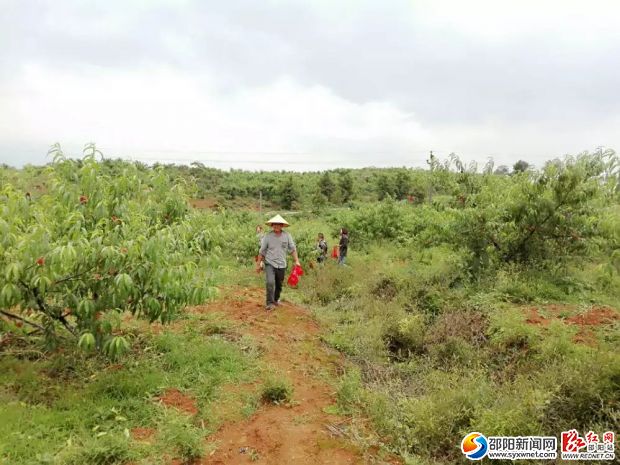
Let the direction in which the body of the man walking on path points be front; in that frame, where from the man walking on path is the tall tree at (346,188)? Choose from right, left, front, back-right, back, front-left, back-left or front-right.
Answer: back

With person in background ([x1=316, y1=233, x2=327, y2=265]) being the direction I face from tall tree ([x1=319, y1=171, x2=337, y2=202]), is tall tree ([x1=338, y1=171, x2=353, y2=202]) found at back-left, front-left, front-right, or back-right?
back-left

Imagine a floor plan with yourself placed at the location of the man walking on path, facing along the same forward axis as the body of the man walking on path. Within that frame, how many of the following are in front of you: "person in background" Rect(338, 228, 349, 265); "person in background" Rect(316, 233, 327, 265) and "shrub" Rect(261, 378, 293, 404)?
1

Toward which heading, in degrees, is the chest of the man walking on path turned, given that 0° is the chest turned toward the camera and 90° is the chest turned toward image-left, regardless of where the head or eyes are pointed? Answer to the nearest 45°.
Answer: approximately 0°

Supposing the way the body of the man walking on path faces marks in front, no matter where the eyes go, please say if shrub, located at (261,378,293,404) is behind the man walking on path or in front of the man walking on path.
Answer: in front

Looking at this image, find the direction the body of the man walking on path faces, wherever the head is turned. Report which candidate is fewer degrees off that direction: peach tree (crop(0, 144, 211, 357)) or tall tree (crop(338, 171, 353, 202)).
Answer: the peach tree

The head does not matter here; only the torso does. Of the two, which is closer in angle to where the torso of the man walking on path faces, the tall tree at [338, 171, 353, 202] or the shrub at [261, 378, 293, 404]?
the shrub

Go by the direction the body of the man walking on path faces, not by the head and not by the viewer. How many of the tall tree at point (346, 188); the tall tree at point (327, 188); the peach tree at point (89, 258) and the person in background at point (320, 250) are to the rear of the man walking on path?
3

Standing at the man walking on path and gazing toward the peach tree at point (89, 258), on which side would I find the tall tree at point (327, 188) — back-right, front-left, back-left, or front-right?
back-right

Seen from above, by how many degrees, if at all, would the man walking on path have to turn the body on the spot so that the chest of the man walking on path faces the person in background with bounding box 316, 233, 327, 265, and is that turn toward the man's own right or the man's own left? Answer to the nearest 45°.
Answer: approximately 180°

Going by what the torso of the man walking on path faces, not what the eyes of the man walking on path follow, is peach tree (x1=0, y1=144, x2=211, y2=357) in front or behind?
in front

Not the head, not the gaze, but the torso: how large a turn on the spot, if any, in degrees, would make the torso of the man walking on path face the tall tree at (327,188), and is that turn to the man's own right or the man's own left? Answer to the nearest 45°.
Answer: approximately 180°

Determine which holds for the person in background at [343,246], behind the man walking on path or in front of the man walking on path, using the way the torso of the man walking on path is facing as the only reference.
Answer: behind

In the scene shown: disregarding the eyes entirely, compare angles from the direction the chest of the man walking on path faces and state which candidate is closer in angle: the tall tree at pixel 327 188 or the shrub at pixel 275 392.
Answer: the shrub
